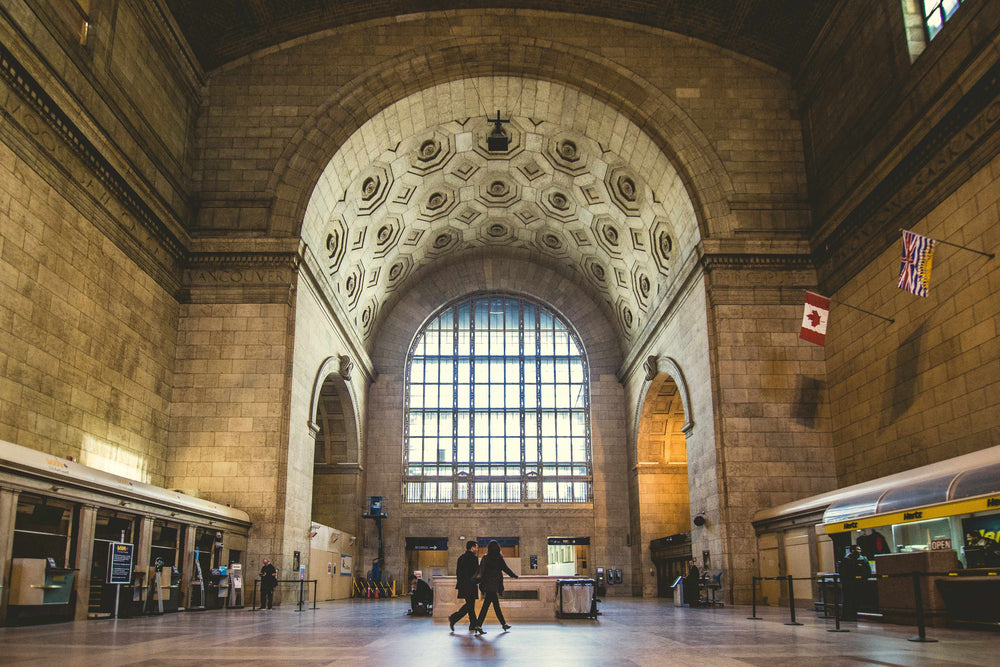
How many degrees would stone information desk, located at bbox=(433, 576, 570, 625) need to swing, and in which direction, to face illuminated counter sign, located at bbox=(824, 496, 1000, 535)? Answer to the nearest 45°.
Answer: approximately 45° to its left

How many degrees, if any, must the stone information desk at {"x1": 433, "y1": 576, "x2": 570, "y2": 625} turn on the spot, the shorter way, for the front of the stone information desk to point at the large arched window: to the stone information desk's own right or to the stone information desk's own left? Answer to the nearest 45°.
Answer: approximately 180°

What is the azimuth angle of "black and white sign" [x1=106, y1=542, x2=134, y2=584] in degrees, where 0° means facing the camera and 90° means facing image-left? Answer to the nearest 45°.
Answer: approximately 315°

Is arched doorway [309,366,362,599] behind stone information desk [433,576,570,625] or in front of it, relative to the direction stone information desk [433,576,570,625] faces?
behind

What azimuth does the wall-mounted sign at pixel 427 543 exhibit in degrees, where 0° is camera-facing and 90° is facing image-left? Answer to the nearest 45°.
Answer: approximately 0°

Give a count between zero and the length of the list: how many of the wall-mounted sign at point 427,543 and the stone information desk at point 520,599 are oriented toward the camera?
2

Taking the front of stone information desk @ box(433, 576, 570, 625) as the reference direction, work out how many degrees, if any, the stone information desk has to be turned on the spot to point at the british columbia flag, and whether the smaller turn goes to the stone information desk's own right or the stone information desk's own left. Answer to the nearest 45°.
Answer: approximately 90° to the stone information desk's own left
